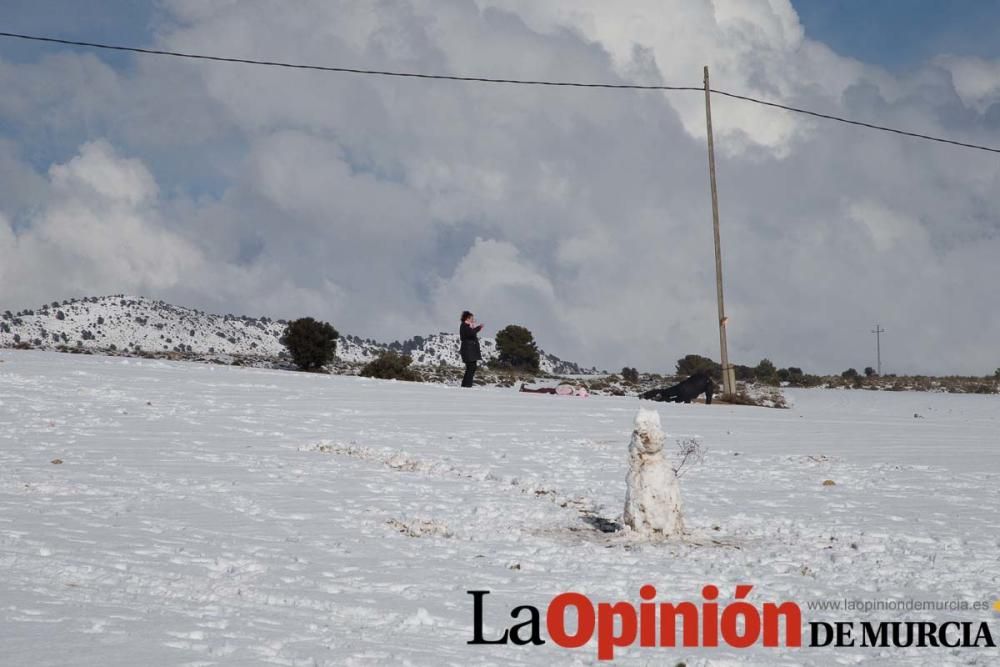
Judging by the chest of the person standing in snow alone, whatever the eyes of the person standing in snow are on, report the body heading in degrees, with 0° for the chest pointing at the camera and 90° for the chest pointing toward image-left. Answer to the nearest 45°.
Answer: approximately 270°

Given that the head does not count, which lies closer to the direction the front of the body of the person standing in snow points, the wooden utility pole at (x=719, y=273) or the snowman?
the wooden utility pole

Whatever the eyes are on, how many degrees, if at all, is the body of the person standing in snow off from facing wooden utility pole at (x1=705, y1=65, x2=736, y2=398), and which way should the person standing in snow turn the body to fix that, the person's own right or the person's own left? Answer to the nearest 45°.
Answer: approximately 45° to the person's own left

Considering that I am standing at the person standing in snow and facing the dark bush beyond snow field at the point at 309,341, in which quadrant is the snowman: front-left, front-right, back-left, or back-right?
back-left

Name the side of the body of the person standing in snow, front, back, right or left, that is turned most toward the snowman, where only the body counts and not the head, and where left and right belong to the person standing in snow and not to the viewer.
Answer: right

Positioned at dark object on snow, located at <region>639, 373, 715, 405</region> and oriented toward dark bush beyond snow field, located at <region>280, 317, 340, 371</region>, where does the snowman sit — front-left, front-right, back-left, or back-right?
back-left

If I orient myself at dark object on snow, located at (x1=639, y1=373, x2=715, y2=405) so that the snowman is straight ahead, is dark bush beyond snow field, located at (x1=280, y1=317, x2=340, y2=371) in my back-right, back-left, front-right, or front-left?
back-right

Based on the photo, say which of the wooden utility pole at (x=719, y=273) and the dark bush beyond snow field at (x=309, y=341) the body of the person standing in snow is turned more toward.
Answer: the wooden utility pole

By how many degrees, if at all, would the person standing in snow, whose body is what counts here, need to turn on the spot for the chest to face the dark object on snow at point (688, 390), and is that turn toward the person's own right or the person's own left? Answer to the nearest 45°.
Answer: approximately 45° to the person's own left
